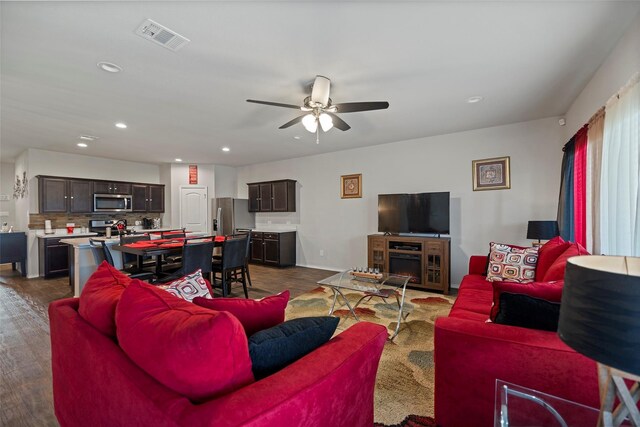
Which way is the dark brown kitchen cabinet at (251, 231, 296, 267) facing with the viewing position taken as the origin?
facing the viewer and to the left of the viewer

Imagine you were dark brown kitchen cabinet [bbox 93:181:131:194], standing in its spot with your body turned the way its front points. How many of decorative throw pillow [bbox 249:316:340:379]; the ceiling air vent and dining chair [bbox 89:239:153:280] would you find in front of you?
3

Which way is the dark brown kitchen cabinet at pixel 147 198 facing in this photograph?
toward the camera

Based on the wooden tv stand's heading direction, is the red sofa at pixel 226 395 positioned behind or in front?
in front

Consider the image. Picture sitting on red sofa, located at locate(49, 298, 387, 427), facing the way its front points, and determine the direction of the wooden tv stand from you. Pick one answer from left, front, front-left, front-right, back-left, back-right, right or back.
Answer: front

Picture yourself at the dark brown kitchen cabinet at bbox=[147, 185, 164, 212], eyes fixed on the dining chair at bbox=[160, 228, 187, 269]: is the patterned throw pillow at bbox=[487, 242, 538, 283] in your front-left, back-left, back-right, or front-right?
front-left

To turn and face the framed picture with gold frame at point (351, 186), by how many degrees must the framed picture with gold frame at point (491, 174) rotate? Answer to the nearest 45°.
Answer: approximately 90° to its right

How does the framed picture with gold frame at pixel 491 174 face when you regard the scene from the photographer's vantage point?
facing the viewer

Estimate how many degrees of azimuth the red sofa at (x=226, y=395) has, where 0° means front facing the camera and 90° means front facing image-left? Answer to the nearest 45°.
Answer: approximately 225°

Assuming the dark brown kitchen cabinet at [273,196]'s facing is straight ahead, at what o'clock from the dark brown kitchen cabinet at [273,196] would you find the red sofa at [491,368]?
The red sofa is roughly at 10 o'clock from the dark brown kitchen cabinet.

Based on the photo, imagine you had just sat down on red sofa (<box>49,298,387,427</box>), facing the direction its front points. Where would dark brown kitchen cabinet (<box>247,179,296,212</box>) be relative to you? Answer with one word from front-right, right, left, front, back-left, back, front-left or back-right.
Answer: front-left

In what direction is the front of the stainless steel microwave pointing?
toward the camera

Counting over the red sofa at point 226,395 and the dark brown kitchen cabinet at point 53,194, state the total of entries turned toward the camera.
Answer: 1

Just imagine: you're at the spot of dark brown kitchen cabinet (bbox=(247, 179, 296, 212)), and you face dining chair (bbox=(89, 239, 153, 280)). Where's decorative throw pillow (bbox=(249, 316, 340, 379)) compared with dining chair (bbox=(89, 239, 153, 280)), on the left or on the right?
left

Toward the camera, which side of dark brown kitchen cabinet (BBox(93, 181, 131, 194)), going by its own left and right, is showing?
front

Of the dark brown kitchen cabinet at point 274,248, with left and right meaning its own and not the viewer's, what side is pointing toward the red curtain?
left

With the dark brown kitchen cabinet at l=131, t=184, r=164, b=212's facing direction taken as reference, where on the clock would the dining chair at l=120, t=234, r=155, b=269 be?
The dining chair is roughly at 12 o'clock from the dark brown kitchen cabinet.
